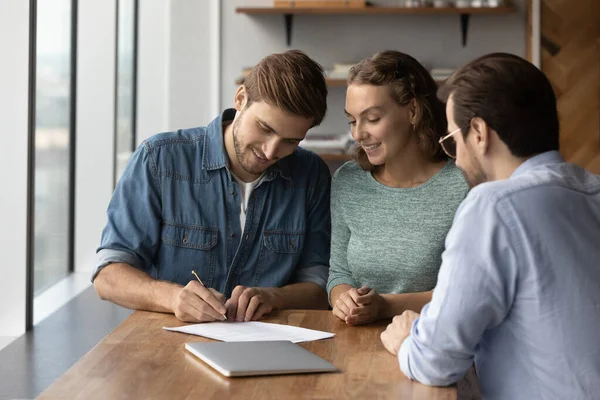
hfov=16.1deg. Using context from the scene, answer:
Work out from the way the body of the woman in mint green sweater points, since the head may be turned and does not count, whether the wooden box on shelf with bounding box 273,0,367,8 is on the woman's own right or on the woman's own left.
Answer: on the woman's own right

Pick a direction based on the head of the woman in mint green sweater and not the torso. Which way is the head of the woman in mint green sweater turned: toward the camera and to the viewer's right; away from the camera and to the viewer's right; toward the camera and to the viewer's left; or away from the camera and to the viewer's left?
toward the camera and to the viewer's left

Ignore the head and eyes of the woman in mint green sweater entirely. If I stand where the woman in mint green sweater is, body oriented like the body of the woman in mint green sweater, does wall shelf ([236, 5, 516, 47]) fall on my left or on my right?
on my right

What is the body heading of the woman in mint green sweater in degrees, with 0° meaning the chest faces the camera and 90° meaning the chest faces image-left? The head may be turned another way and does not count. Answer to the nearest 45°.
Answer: approximately 45°

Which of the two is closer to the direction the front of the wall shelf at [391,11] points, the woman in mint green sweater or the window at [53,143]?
the woman in mint green sweater

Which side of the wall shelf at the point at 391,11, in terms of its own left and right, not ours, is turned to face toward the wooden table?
front

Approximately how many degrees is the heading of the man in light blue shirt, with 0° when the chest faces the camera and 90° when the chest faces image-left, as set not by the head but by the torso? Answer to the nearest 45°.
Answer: approximately 135°

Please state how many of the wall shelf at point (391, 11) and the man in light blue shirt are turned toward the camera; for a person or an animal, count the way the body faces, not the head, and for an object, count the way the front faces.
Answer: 1
